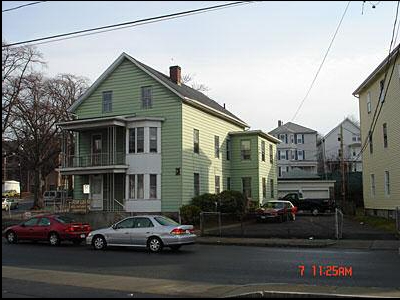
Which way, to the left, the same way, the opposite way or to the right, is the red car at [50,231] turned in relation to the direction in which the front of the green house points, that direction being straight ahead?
to the right

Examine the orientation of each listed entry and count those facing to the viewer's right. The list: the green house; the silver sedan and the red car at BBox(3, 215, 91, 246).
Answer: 0

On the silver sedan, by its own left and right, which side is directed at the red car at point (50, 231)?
front

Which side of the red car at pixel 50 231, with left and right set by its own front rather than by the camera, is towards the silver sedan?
back

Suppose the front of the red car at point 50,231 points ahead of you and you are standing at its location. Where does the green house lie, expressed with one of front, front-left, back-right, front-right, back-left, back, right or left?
right

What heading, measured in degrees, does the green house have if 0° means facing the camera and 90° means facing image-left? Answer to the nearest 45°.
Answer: approximately 45°

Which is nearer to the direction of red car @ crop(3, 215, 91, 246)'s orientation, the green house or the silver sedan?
the green house

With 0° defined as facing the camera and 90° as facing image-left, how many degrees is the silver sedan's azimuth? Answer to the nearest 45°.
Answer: approximately 135°

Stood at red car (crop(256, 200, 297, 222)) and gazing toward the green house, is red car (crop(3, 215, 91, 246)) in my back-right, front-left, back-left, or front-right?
front-left

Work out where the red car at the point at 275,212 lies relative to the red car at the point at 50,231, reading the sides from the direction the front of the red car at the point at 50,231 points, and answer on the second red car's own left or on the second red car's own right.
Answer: on the second red car's own right

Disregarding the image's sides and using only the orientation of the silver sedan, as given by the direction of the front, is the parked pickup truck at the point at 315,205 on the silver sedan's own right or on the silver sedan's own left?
on the silver sedan's own right

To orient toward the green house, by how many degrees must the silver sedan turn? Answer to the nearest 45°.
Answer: approximately 45° to its right

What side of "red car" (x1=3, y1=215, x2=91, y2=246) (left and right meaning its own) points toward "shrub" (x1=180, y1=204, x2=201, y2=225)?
back

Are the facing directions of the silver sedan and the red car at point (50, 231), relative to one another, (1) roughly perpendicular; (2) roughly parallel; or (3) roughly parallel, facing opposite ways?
roughly parallel

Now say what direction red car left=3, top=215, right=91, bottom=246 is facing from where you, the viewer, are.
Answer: facing away from the viewer and to the left of the viewer
